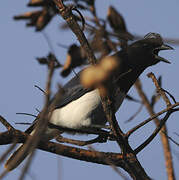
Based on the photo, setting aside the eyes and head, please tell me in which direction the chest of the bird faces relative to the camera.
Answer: to the viewer's right
